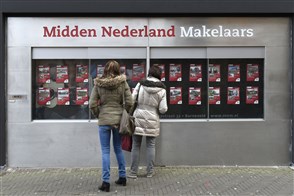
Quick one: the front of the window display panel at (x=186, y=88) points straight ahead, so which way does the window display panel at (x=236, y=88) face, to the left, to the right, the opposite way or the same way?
the same way

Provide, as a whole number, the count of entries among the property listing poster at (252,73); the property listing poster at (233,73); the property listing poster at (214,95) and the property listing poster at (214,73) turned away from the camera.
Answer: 0

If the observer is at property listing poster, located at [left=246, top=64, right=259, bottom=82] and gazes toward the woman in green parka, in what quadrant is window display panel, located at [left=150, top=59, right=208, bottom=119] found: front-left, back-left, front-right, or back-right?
front-right

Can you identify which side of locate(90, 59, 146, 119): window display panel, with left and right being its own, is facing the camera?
front

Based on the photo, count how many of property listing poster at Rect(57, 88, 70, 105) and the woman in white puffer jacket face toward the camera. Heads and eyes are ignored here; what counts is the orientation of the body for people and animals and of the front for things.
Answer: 1

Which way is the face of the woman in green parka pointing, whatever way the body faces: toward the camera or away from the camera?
away from the camera

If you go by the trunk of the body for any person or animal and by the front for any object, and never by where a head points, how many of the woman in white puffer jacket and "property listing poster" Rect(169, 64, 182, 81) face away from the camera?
1

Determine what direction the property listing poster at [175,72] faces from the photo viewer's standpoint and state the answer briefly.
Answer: facing the viewer

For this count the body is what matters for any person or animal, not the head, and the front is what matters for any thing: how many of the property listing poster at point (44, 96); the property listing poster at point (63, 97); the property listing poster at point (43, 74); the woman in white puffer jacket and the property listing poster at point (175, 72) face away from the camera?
1

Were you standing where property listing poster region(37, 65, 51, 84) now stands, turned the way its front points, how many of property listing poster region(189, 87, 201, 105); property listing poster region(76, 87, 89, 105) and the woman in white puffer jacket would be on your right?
0

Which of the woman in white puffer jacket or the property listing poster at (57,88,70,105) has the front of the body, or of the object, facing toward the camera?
the property listing poster

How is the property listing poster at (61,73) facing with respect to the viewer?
toward the camera

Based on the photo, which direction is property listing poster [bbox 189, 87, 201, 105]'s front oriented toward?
toward the camera

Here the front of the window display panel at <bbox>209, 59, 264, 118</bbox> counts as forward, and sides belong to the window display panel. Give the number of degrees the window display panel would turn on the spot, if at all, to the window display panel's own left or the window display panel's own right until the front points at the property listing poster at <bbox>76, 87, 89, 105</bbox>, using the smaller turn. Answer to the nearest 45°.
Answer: approximately 90° to the window display panel's own right

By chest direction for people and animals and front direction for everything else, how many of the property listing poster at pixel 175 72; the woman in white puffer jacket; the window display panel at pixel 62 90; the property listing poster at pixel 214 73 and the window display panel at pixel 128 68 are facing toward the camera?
4

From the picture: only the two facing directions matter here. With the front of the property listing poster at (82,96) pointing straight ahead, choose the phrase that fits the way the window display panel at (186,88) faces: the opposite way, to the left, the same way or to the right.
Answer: the same way

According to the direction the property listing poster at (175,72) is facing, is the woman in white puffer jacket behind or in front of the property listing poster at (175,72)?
in front
